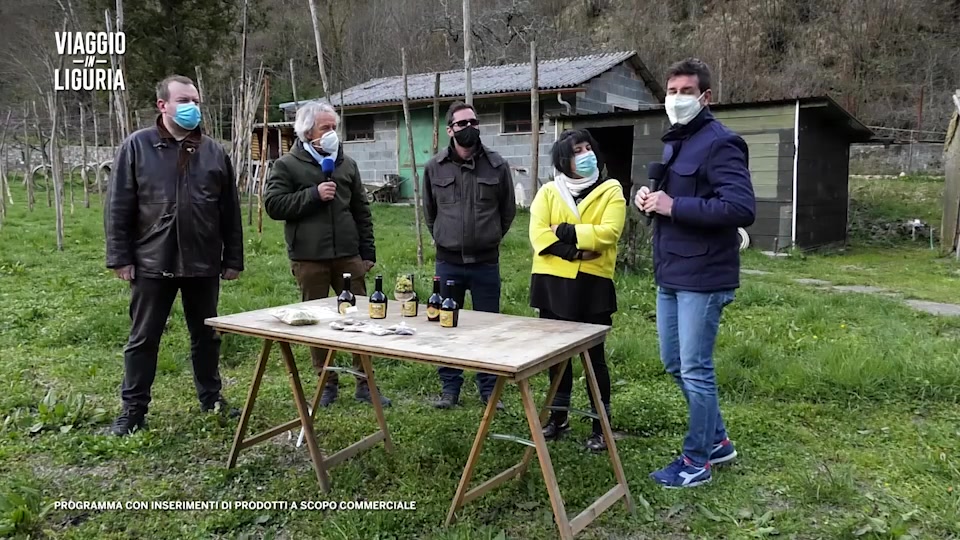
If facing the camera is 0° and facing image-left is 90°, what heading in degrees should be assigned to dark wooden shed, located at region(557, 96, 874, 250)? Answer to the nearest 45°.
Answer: approximately 45°

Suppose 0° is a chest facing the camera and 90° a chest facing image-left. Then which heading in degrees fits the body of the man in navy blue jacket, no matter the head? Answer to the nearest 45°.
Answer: approximately 45°

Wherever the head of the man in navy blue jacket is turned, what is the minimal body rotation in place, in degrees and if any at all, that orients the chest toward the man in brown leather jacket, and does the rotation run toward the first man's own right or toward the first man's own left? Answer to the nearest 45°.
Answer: approximately 45° to the first man's own right

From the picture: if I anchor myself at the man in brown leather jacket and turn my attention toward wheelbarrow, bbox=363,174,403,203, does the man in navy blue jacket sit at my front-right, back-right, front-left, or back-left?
back-right

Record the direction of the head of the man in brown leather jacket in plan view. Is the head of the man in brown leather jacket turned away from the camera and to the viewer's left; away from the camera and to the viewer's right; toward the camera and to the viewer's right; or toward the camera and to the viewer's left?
toward the camera and to the viewer's right

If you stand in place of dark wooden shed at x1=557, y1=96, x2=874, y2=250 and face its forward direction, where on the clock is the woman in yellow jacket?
The woman in yellow jacket is roughly at 11 o'clock from the dark wooden shed.

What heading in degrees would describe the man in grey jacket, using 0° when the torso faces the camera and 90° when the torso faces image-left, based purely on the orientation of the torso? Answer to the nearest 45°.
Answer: approximately 0°

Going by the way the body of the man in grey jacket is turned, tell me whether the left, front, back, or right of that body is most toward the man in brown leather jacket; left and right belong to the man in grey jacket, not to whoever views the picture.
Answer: right
